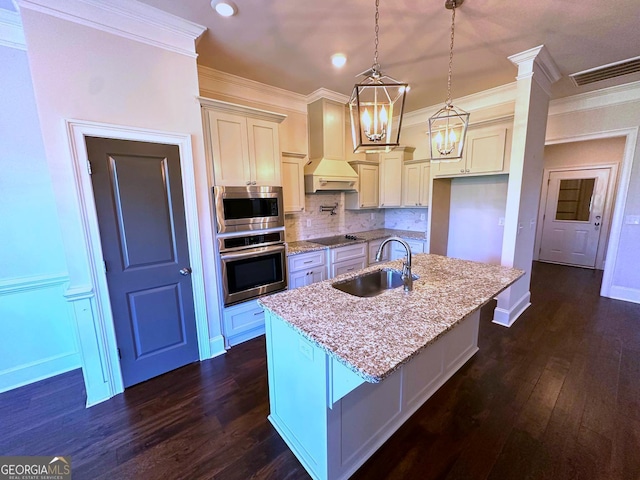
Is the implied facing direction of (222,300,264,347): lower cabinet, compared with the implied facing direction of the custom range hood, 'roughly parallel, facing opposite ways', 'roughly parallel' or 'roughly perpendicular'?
roughly parallel

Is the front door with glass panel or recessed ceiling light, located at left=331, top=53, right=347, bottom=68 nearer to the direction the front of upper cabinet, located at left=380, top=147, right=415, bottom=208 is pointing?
the recessed ceiling light

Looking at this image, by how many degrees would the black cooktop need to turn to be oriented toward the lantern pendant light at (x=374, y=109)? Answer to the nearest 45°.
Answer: approximately 45° to its right

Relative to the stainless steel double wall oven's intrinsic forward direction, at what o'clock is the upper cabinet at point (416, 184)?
The upper cabinet is roughly at 10 o'clock from the stainless steel double wall oven.

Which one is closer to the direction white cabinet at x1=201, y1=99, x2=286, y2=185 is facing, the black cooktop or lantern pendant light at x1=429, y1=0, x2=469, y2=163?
the lantern pendant light

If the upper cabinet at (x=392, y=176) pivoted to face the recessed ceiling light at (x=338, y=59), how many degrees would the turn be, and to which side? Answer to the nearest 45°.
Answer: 0° — it already faces it

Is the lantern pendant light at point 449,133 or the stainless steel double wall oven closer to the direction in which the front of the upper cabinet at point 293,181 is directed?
the lantern pendant light

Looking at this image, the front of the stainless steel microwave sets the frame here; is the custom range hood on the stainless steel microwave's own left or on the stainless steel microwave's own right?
on the stainless steel microwave's own left

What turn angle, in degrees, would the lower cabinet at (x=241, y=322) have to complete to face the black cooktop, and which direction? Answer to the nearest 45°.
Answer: approximately 90° to its left

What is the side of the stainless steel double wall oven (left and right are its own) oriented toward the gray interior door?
right

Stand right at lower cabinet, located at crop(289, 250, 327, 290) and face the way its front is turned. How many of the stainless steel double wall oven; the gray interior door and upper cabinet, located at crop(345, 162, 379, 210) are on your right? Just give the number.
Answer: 2

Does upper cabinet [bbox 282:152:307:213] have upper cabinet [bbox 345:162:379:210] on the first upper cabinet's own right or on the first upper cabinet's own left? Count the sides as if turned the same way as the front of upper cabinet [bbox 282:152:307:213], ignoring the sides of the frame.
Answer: on the first upper cabinet's own left

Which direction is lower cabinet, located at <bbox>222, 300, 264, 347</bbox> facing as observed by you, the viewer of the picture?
facing the viewer and to the right of the viewer

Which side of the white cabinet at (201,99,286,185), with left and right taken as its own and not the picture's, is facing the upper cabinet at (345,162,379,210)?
left

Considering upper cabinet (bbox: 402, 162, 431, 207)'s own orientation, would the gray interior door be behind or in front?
in front
